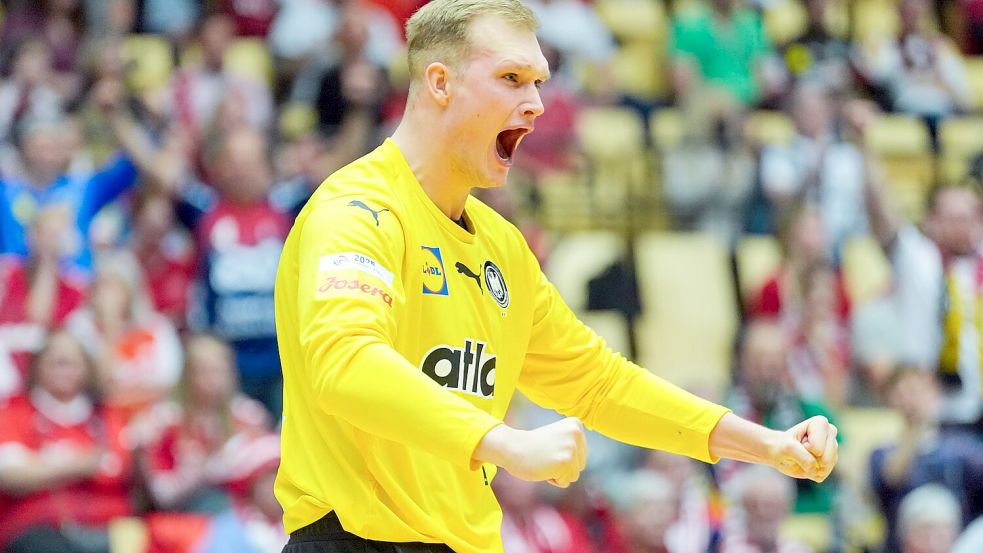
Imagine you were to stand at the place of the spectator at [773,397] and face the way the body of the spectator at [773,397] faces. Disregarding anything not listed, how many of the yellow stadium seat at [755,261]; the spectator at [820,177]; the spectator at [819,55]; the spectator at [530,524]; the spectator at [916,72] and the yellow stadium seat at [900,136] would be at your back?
5

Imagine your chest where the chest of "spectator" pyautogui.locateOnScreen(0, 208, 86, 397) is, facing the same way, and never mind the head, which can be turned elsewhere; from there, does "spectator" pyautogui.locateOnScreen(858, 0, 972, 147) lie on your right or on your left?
on your left

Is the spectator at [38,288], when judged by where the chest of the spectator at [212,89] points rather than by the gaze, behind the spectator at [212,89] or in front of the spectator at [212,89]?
in front

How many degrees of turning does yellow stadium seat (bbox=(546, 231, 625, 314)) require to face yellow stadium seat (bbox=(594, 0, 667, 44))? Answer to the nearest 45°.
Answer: approximately 180°

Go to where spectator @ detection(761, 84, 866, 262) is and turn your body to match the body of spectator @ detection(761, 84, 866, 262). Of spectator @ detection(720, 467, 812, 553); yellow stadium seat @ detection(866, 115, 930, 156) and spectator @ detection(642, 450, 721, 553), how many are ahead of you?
2

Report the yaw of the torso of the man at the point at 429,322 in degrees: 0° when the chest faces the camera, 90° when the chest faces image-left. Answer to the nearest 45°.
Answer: approximately 315°

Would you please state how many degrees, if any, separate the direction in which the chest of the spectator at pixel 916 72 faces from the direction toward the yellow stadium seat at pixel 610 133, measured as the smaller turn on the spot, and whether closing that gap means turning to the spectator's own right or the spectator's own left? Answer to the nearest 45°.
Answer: approximately 45° to the spectator's own right

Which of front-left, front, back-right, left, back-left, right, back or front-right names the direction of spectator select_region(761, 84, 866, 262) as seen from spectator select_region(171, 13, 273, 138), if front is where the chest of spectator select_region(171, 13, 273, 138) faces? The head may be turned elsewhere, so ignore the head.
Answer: left

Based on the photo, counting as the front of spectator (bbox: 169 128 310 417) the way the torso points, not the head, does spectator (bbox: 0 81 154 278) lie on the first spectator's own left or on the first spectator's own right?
on the first spectator's own right

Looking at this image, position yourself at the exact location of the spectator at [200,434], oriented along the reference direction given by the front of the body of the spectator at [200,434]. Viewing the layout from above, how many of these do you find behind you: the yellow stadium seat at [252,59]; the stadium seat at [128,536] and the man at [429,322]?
1

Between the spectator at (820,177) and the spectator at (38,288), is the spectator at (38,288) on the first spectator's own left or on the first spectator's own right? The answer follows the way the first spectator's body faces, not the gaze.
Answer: on the first spectator's own right
